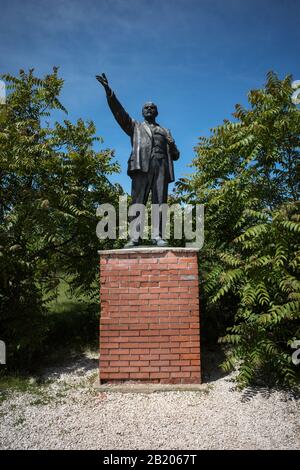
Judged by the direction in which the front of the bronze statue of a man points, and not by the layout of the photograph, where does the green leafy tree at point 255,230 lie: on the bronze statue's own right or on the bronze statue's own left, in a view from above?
on the bronze statue's own left

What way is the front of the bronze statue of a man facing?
toward the camera

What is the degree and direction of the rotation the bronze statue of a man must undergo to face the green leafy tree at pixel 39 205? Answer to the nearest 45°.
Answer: approximately 135° to its right

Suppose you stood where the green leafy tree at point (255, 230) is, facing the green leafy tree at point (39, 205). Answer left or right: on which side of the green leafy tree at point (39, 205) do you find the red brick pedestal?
left
